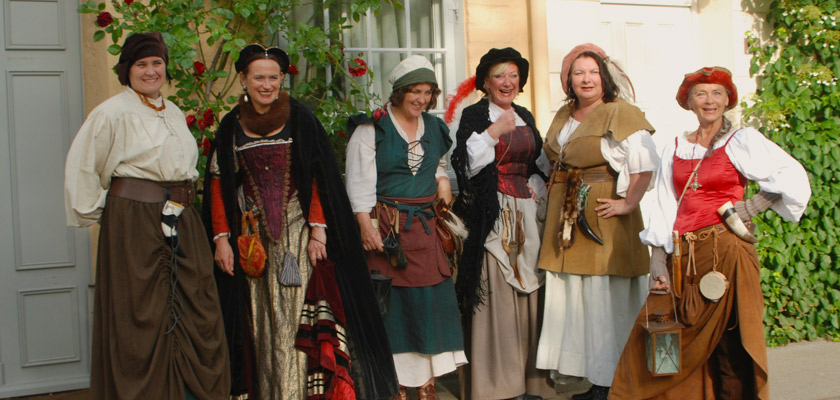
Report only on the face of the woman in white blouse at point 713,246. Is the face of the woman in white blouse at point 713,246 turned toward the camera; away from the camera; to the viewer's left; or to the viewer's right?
toward the camera

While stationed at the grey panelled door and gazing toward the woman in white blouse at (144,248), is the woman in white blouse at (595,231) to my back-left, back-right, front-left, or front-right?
front-left

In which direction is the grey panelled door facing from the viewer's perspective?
toward the camera

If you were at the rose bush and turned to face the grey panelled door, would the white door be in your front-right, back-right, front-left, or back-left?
back-right

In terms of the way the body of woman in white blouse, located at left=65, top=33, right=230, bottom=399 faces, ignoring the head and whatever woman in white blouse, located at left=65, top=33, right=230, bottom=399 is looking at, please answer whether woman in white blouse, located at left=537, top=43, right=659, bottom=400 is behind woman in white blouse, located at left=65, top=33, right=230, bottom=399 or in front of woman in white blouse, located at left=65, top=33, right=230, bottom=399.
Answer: in front

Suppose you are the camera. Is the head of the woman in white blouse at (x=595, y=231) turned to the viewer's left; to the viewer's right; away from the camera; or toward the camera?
toward the camera

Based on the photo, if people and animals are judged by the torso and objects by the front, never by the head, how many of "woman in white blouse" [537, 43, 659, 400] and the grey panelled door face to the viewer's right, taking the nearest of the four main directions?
0

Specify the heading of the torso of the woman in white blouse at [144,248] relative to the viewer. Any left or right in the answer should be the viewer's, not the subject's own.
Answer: facing the viewer and to the right of the viewer

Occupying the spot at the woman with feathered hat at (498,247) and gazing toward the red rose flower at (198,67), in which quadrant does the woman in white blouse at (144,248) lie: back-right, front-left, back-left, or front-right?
front-left

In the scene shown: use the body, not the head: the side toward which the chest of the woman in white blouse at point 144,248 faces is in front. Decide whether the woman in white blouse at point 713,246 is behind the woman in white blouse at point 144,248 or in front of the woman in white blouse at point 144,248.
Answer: in front

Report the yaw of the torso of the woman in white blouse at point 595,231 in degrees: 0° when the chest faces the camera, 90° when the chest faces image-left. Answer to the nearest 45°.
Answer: approximately 45°

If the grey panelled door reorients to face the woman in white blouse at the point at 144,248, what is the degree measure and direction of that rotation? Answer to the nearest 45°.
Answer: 0° — it already faces them

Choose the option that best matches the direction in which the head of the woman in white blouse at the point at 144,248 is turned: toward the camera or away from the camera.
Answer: toward the camera
